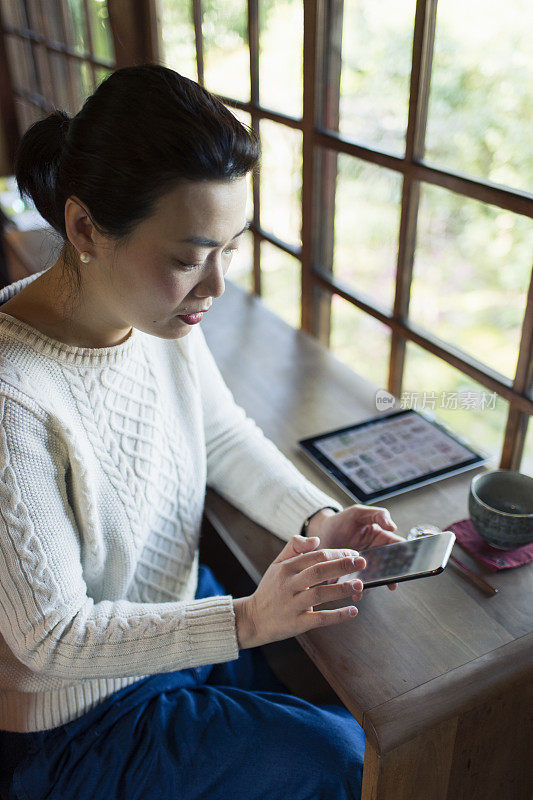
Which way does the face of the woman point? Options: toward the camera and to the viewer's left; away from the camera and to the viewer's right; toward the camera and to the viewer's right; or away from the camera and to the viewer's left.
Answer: toward the camera and to the viewer's right

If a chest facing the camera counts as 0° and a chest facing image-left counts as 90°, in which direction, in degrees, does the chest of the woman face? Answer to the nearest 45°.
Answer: approximately 315°
